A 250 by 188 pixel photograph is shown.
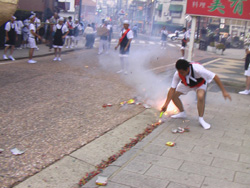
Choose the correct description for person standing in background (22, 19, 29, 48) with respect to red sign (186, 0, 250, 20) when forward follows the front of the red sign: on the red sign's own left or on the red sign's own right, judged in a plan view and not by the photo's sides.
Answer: on the red sign's own right

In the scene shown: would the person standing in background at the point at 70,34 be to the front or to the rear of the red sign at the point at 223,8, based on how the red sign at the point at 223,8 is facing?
to the rear

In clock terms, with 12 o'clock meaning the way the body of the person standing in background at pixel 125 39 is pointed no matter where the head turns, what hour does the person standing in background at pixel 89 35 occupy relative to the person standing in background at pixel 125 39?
the person standing in background at pixel 89 35 is roughly at 4 o'clock from the person standing in background at pixel 125 39.

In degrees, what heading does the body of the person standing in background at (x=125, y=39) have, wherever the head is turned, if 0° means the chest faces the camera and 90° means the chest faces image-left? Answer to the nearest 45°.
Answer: approximately 45°

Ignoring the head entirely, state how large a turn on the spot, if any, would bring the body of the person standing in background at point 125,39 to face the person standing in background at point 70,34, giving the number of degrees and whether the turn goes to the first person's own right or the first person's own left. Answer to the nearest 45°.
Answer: approximately 135° to the first person's own right

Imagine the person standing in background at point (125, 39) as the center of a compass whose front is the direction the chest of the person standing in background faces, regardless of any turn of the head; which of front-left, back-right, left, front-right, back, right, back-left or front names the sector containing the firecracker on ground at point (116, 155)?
front-left

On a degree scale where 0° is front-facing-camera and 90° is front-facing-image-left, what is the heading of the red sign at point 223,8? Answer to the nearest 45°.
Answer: approximately 0°

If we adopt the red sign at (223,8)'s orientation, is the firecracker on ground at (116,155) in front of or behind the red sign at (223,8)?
in front

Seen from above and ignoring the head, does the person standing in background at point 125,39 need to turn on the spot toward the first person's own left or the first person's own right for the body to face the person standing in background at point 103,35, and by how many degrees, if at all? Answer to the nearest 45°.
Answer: approximately 135° to the first person's own right
